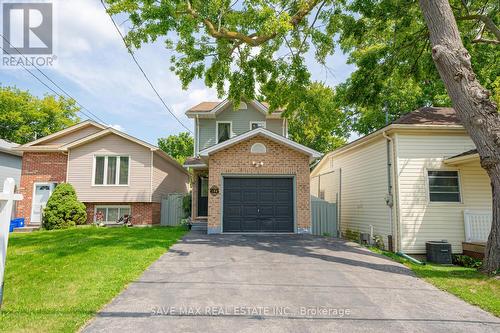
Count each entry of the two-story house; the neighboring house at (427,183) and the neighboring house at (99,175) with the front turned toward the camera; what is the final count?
3

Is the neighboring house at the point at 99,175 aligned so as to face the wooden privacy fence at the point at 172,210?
no

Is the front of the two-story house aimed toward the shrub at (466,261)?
no

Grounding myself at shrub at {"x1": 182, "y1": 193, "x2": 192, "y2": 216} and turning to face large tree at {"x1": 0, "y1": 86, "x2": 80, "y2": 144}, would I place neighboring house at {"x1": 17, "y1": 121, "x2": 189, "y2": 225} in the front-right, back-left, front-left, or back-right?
front-left

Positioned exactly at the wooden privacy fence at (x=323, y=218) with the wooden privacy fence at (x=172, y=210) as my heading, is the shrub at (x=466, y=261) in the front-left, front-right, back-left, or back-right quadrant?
back-left

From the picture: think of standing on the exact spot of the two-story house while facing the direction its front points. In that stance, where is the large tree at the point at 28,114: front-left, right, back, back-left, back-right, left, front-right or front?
back-right

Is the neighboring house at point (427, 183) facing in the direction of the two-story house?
no

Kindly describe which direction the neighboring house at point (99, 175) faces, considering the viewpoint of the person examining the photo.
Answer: facing the viewer

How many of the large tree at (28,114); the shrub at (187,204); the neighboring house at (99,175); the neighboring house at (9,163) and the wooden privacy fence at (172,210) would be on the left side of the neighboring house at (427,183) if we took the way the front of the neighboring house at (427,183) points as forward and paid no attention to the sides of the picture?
0

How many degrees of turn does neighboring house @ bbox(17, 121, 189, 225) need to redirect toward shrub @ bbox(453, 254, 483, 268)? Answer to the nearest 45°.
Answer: approximately 45° to its left

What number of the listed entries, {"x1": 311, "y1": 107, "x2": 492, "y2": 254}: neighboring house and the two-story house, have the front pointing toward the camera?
2

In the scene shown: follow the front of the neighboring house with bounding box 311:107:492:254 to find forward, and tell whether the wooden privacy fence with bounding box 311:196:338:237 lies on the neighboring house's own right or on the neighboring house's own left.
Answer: on the neighboring house's own right

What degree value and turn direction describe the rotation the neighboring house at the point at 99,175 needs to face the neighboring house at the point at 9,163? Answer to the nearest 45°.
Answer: approximately 135° to its right

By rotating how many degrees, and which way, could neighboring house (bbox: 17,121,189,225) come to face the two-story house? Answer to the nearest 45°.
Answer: approximately 45° to its left

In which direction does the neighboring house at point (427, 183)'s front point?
toward the camera

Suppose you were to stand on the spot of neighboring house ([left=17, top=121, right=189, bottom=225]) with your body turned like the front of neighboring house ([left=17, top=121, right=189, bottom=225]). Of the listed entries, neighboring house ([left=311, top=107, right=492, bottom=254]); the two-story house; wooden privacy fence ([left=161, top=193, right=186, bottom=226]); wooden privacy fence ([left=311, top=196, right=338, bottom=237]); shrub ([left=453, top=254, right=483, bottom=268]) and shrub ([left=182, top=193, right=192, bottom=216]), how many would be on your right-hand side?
0
